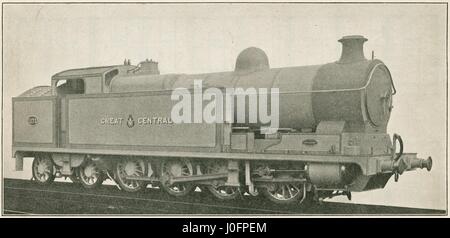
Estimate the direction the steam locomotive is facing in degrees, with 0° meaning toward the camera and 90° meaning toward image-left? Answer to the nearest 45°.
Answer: approximately 315°
